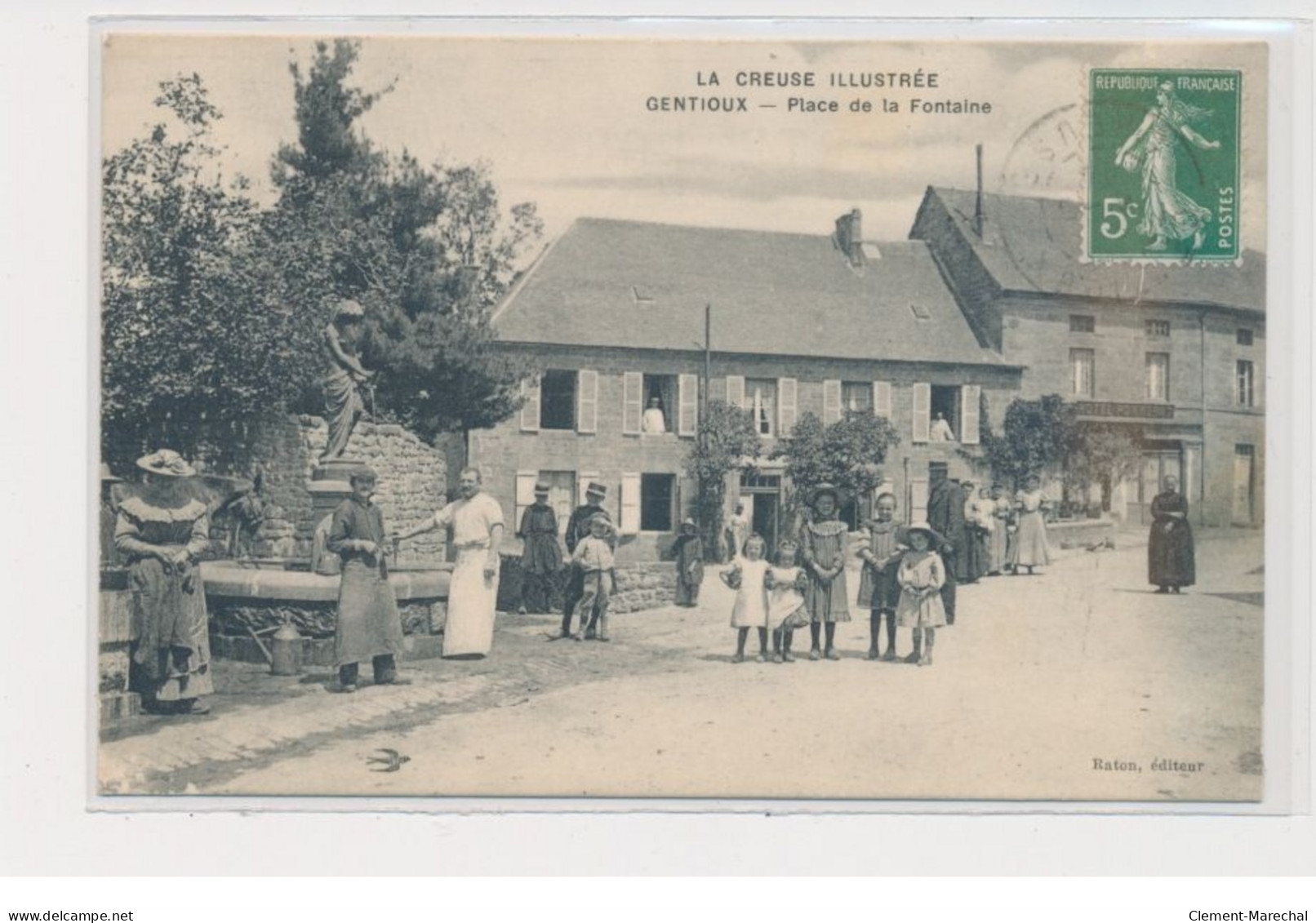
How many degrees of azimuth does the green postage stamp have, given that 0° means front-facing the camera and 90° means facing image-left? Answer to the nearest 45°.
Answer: approximately 0°

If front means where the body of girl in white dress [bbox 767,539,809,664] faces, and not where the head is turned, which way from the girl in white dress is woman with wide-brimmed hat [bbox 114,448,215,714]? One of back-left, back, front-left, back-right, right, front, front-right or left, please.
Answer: right
